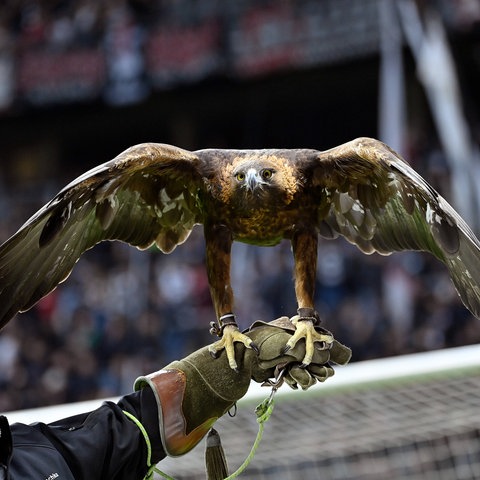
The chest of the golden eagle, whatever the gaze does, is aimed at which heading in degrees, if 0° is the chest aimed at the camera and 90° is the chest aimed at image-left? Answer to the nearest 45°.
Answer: approximately 0°
